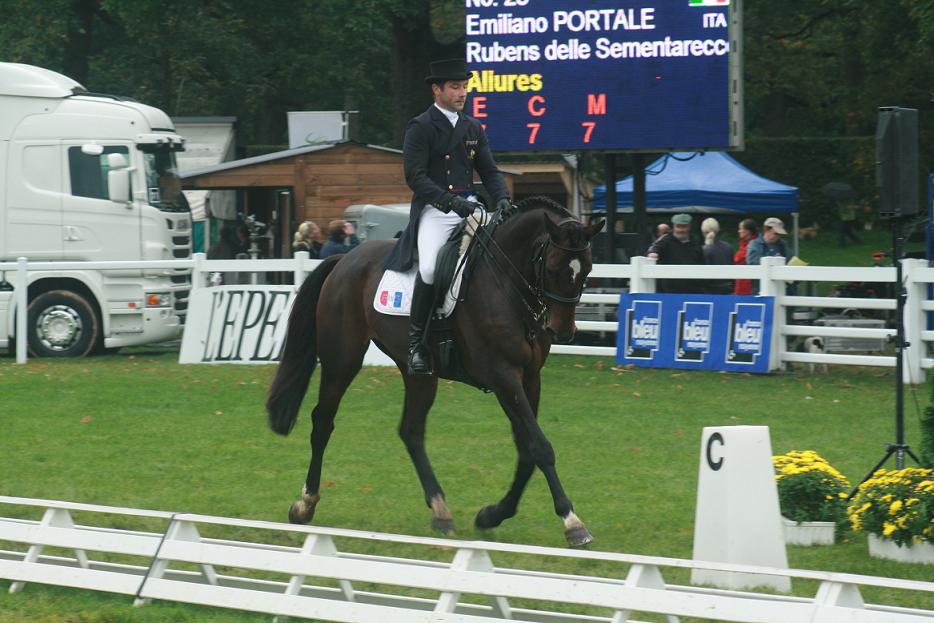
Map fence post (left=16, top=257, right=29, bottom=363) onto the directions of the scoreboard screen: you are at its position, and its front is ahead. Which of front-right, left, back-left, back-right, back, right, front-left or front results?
right

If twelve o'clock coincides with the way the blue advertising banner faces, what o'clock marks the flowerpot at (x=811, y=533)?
The flowerpot is roughly at 12 o'clock from the blue advertising banner.

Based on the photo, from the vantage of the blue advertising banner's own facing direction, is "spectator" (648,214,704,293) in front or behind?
behind

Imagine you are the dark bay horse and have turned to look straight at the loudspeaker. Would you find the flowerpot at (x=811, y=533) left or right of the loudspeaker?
right

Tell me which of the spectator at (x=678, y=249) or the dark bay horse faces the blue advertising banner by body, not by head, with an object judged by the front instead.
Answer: the spectator

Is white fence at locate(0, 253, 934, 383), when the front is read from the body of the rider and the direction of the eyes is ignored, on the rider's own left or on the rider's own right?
on the rider's own left

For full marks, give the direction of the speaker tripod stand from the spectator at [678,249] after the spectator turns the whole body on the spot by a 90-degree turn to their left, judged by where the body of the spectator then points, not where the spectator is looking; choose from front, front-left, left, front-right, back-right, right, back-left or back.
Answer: right

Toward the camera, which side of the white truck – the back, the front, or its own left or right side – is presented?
right

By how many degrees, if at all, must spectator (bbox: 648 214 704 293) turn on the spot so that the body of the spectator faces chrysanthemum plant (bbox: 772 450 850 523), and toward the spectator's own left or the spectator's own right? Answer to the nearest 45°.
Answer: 0° — they already face it

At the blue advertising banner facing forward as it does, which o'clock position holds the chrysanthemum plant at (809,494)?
The chrysanthemum plant is roughly at 12 o'clock from the blue advertising banner.
